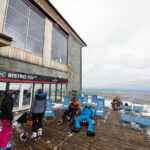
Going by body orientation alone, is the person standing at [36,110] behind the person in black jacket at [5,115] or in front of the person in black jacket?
in front

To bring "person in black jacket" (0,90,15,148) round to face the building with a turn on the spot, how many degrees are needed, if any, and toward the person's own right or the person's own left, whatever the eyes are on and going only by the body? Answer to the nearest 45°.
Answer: approximately 90° to the person's own left

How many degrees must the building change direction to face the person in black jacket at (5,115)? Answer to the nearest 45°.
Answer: approximately 45° to its right

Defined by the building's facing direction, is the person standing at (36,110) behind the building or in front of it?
in front
